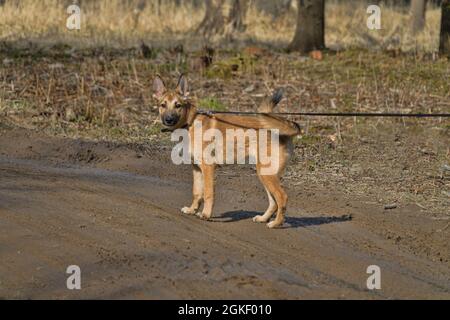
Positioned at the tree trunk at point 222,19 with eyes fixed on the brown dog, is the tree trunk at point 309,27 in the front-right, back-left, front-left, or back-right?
front-left

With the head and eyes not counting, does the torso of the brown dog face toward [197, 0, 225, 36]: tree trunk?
no

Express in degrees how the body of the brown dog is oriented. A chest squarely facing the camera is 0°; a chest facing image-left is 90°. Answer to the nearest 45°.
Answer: approximately 90°

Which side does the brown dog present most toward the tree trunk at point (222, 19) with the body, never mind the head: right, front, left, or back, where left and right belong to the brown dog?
right

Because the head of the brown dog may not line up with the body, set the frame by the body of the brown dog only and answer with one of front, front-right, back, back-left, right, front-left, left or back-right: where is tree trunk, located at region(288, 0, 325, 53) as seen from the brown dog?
right
